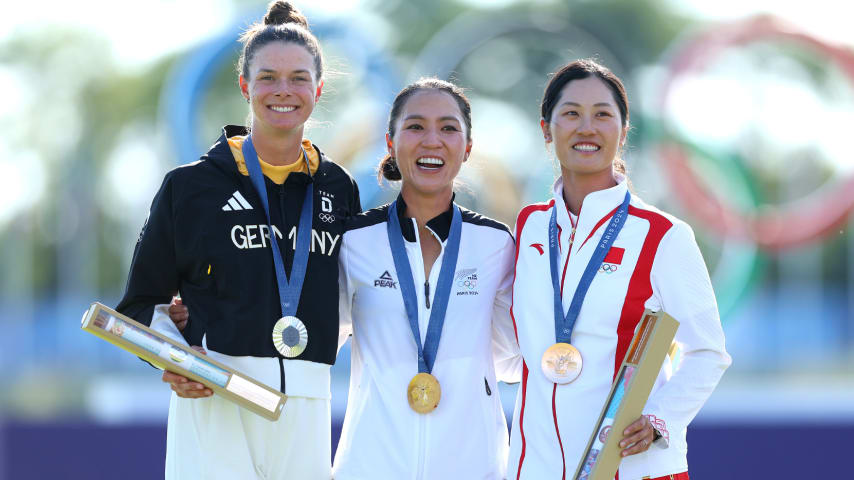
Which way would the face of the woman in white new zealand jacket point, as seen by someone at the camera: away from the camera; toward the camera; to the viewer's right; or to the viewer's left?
toward the camera

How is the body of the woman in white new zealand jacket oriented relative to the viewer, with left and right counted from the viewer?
facing the viewer

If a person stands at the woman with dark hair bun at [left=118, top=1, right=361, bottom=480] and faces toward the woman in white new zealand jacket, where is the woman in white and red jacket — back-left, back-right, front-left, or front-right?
front-right

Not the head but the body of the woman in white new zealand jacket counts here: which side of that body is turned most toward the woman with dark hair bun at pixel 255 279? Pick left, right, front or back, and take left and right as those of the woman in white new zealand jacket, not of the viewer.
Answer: right

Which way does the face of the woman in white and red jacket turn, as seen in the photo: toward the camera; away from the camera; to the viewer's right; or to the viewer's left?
toward the camera

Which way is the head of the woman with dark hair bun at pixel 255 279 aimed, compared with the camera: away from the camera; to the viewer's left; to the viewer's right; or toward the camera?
toward the camera

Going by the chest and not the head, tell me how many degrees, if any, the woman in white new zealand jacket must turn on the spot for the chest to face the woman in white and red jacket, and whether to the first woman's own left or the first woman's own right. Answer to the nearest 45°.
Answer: approximately 45° to the first woman's own left
